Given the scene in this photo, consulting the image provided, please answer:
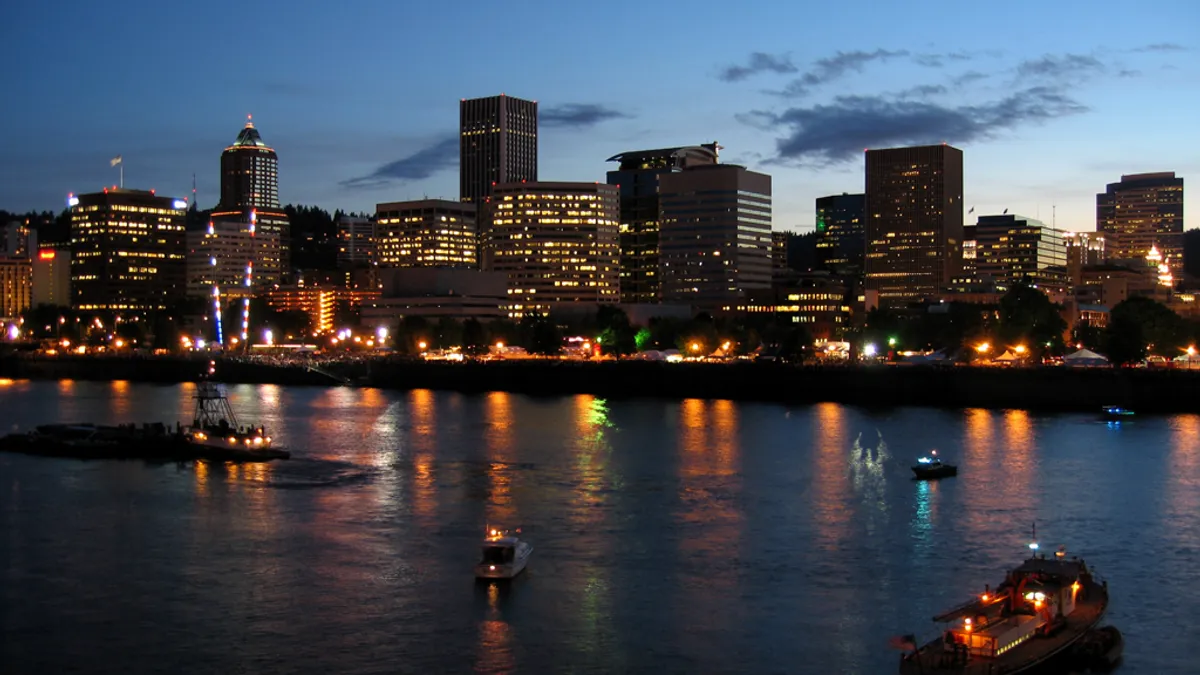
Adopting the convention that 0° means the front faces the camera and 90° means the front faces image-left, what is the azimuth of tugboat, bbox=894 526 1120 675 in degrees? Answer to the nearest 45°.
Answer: approximately 225°

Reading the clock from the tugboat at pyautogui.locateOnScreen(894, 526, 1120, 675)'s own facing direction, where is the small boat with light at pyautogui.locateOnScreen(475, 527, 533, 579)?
The small boat with light is roughly at 8 o'clock from the tugboat.

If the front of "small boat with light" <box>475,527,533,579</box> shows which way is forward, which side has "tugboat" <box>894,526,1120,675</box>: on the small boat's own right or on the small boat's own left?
on the small boat's own right
